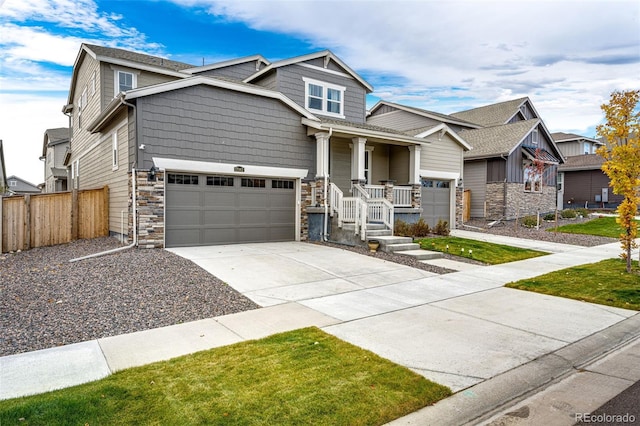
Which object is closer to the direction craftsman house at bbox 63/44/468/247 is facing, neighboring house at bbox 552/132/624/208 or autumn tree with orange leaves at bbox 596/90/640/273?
the autumn tree with orange leaves

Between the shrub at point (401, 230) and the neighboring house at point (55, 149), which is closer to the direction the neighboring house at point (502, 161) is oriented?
the shrub

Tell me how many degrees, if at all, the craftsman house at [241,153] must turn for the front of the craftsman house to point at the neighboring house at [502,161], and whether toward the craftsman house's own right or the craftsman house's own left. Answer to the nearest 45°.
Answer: approximately 90° to the craftsman house's own left

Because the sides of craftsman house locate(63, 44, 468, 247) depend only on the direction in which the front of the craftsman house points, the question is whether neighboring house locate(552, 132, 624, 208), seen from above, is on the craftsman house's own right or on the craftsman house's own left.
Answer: on the craftsman house's own left

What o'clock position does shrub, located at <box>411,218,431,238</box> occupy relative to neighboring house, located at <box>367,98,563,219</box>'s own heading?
The shrub is roughly at 2 o'clock from the neighboring house.

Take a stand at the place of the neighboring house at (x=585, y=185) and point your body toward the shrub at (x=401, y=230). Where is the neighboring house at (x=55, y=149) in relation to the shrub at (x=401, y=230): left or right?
right

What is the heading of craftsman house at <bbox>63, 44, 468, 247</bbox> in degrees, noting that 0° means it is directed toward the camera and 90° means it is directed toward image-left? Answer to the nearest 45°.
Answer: approximately 315°
